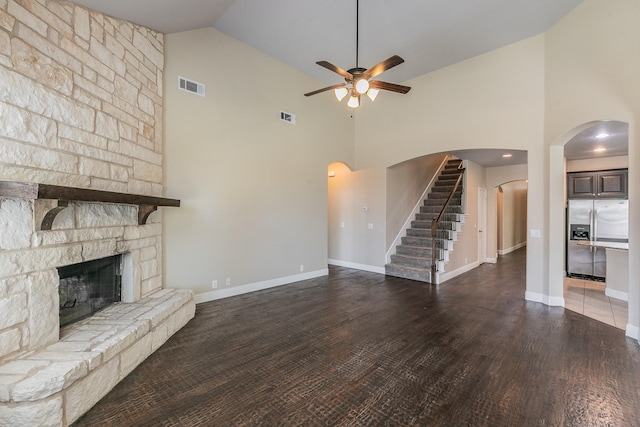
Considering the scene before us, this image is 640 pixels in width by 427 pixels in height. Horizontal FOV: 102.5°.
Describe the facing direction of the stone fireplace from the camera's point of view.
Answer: facing the viewer and to the right of the viewer

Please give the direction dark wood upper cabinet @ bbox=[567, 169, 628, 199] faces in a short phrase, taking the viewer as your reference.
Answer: facing the viewer

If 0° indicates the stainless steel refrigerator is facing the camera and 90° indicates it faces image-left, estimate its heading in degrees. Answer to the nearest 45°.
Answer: approximately 0°

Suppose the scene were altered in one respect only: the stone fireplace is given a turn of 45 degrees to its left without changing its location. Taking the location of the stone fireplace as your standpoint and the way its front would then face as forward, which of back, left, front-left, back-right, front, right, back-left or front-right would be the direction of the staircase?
front

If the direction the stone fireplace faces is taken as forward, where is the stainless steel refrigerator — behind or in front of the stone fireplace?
in front

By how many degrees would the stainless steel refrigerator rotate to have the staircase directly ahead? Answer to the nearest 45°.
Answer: approximately 45° to its right

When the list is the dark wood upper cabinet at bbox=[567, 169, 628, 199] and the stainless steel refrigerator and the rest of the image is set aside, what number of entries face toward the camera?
2

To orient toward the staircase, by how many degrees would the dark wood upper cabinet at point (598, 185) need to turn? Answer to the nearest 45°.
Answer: approximately 45° to its right

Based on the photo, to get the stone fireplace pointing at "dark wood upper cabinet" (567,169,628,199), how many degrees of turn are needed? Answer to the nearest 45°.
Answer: approximately 45° to its left
